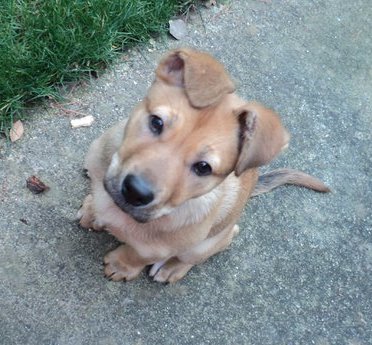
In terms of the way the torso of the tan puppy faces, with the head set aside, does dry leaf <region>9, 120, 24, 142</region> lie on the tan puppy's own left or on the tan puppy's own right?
on the tan puppy's own right

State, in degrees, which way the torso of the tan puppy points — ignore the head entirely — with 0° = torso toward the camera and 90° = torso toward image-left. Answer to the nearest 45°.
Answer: approximately 45°

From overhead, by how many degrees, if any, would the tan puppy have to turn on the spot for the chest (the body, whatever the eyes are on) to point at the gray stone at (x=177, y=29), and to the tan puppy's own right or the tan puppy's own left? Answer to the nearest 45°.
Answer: approximately 135° to the tan puppy's own right
